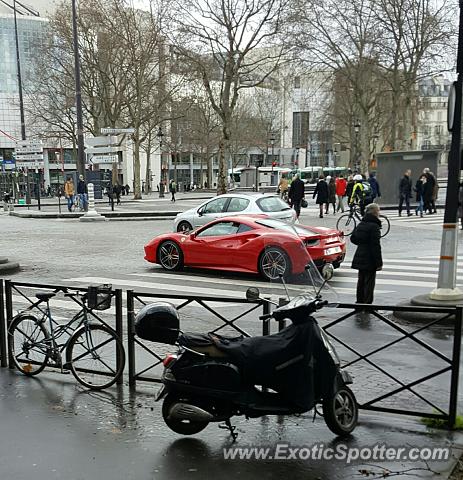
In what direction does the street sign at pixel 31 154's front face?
toward the camera

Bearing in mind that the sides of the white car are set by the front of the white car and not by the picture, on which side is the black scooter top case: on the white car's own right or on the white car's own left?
on the white car's own left

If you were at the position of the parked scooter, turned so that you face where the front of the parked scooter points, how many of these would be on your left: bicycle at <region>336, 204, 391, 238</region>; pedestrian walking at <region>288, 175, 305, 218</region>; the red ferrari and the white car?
4

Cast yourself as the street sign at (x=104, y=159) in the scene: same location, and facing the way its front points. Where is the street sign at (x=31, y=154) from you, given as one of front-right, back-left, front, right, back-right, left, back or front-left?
back-right

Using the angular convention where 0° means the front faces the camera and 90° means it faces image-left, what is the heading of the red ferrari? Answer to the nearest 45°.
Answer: approximately 135°

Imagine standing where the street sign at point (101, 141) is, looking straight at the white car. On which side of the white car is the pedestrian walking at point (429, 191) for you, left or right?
left

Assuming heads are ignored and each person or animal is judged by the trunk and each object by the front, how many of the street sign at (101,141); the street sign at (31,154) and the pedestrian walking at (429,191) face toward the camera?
2

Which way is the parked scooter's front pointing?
to the viewer's right

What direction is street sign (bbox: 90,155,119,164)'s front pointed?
toward the camera

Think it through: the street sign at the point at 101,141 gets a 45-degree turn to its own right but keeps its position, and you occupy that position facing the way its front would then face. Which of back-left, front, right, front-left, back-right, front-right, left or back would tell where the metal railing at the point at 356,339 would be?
front-left

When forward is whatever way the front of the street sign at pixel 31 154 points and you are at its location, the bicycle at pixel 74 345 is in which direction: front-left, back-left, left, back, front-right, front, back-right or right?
front

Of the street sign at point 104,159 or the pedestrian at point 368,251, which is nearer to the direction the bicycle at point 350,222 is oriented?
the street sign
